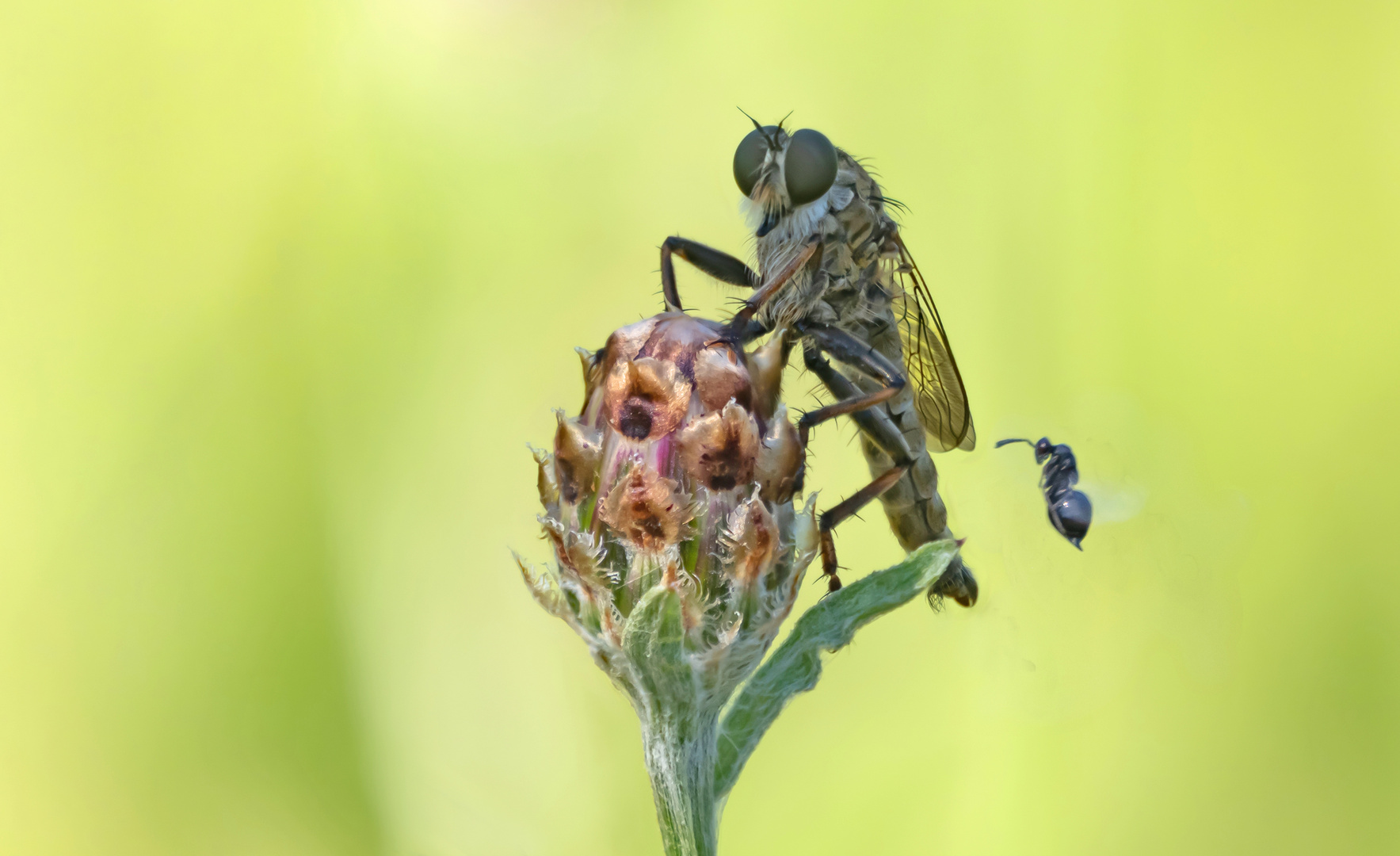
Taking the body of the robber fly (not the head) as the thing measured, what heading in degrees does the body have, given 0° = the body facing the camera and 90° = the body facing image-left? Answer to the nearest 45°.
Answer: approximately 45°

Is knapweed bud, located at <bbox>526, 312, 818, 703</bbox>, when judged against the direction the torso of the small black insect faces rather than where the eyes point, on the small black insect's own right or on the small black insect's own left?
on the small black insect's own left

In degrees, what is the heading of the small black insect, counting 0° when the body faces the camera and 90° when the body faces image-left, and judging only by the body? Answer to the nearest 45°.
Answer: approximately 90°
